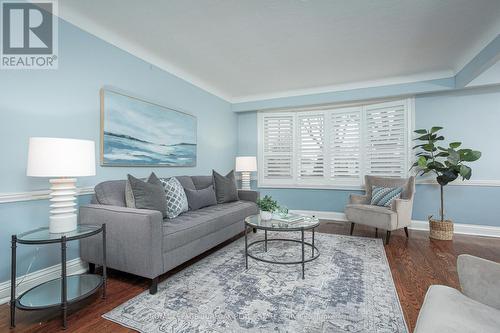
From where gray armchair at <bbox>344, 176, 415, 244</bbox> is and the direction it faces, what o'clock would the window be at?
The window is roughly at 3 o'clock from the gray armchair.

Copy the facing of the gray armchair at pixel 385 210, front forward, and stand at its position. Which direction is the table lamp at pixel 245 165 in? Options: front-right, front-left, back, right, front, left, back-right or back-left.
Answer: front-right

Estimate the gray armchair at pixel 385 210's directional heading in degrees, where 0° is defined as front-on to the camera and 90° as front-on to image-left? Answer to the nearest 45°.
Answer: approximately 45°

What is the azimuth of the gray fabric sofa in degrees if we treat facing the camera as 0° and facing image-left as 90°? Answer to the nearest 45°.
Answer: approximately 315°

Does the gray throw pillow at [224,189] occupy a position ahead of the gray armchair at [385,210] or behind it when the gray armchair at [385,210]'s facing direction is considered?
ahead

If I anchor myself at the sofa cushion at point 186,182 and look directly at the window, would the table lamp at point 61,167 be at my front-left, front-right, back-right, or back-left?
back-right

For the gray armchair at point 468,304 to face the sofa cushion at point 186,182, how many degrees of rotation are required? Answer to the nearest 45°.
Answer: approximately 45° to its right

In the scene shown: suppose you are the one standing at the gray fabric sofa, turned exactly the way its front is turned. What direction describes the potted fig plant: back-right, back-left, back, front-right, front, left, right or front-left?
front-left

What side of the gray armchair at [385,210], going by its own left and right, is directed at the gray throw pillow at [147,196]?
front

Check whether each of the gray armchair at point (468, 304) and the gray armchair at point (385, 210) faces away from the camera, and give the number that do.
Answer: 0

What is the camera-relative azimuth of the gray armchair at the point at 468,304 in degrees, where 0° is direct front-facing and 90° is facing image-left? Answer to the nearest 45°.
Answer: approximately 45°

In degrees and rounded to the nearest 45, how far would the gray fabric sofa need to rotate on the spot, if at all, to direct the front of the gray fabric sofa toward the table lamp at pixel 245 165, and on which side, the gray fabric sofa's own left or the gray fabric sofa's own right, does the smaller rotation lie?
approximately 90° to the gray fabric sofa's own left
